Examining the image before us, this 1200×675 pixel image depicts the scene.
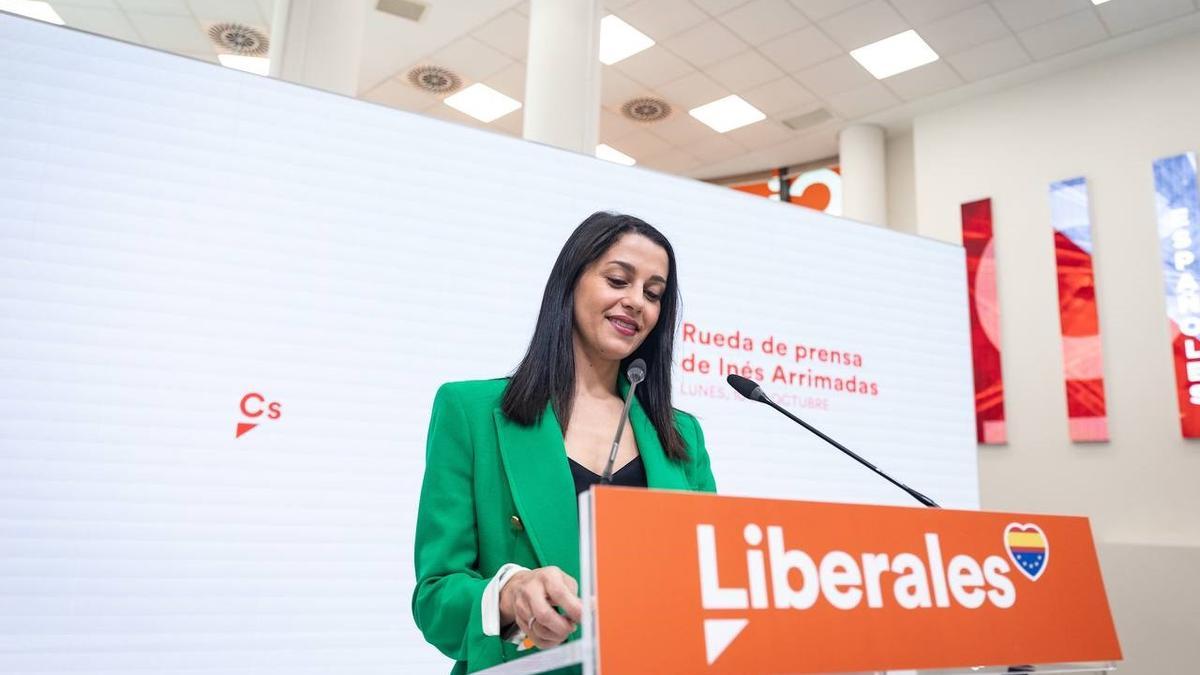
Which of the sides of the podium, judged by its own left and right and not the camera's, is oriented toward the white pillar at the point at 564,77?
back

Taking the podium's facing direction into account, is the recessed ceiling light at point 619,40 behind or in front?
behind

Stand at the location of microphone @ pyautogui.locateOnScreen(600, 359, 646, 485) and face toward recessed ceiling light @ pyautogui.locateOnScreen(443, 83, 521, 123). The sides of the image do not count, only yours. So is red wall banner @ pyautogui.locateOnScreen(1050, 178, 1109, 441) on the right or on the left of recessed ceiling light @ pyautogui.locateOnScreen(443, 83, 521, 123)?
right

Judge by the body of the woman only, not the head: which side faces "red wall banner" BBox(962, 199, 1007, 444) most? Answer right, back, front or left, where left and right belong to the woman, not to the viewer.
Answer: left

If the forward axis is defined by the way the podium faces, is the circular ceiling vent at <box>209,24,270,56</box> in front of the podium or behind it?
behind
